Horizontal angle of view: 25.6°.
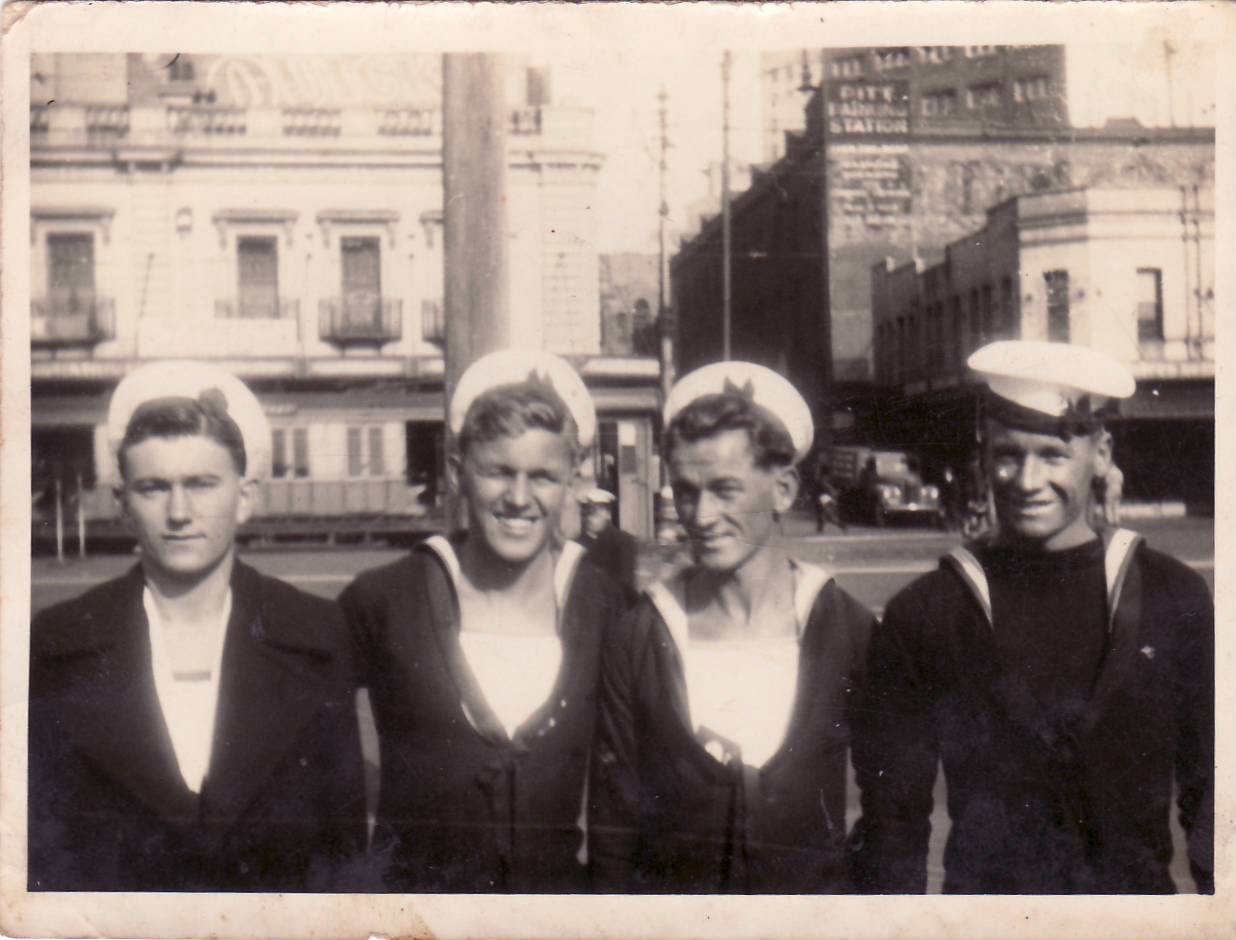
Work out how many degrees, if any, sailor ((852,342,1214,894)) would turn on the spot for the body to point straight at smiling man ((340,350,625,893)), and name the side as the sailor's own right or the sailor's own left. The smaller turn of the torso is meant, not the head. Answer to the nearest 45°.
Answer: approximately 90° to the sailor's own right

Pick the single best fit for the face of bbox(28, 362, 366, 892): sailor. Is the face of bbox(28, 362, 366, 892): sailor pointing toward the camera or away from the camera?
toward the camera

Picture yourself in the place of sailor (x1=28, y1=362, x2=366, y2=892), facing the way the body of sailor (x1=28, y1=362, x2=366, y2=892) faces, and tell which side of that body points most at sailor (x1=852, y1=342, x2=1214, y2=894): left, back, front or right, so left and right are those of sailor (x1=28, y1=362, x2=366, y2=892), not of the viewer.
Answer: left

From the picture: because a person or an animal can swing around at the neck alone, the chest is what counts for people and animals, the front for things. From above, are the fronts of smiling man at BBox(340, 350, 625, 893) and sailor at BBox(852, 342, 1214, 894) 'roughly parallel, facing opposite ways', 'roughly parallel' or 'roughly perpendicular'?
roughly parallel

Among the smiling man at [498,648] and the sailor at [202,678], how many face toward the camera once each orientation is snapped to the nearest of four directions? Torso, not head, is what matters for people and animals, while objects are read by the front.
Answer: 2

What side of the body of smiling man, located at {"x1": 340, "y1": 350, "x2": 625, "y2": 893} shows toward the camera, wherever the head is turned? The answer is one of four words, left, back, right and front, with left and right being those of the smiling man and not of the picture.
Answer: front

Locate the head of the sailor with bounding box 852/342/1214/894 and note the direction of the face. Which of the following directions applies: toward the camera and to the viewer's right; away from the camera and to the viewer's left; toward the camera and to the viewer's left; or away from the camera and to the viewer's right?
toward the camera and to the viewer's left

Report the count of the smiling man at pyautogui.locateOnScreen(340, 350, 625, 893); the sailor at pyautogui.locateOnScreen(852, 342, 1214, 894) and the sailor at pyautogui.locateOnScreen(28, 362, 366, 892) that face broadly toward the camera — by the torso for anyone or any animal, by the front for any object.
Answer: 3

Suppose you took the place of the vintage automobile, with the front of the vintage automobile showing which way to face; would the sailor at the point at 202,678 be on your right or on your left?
on your right

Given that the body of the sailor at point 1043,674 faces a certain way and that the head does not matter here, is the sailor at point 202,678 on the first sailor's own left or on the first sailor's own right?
on the first sailor's own right

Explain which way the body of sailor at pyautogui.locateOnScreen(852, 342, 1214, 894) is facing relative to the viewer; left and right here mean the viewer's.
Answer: facing the viewer

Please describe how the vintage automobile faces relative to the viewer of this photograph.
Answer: facing the viewer and to the right of the viewer
